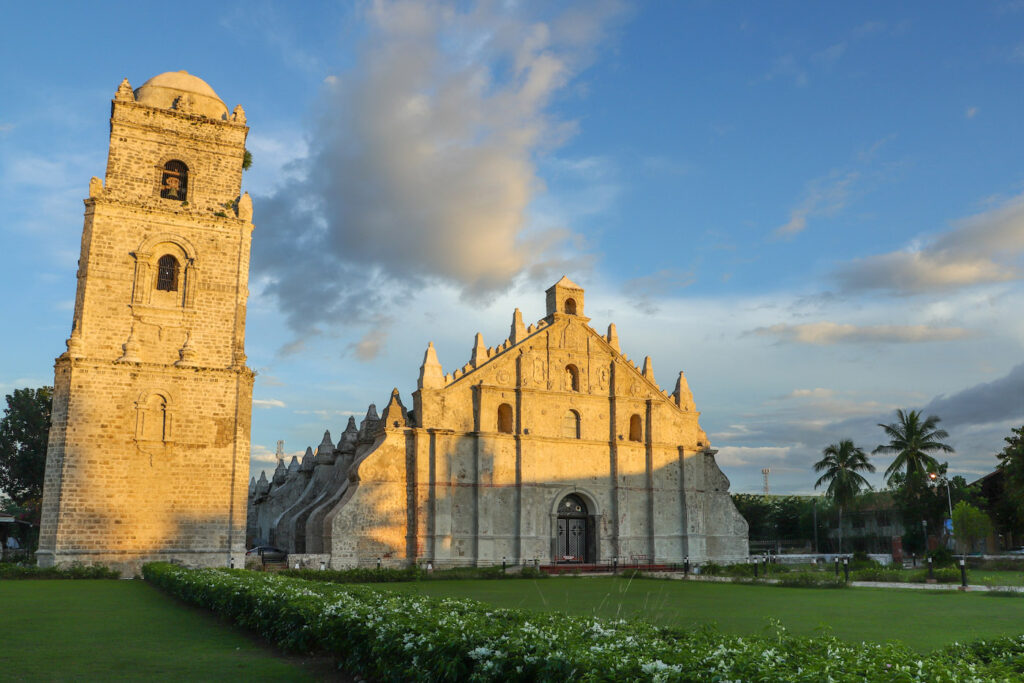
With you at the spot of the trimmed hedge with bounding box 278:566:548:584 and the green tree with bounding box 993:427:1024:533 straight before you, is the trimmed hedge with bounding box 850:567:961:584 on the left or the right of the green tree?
right

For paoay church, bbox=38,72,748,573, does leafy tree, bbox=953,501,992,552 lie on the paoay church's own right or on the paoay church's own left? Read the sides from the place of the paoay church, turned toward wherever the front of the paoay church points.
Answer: on the paoay church's own left

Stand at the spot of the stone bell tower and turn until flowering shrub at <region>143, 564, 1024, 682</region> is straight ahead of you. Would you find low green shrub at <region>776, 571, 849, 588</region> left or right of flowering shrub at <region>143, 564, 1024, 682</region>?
left

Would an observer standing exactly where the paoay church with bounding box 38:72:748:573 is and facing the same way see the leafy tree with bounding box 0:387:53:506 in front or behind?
behind

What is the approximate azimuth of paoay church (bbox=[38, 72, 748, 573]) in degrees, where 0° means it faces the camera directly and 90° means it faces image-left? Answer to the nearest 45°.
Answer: approximately 315°
